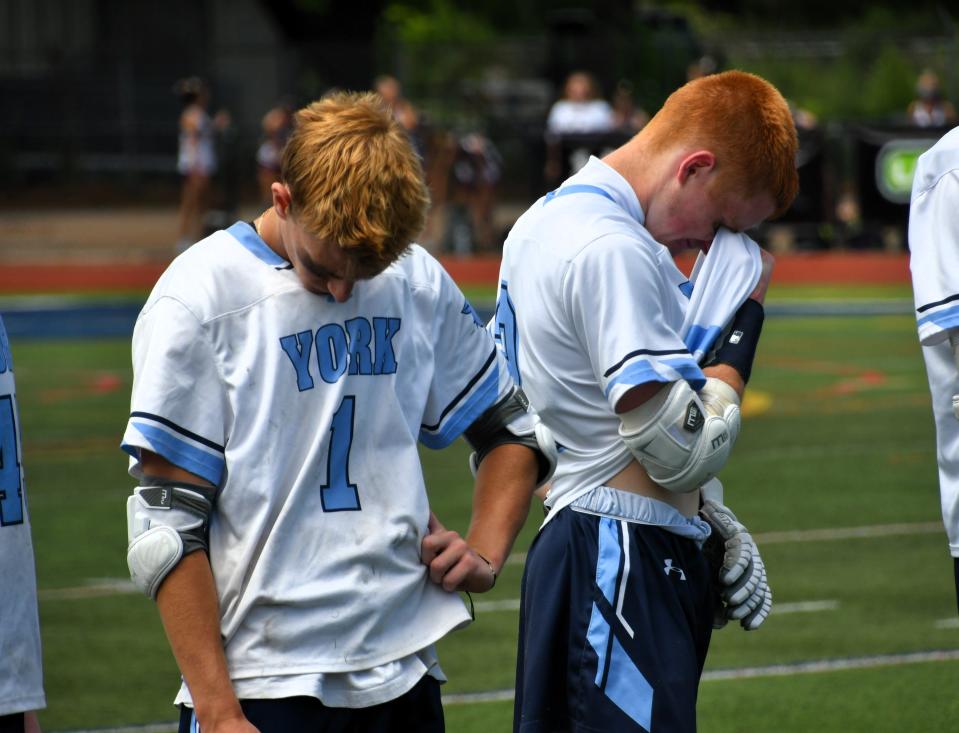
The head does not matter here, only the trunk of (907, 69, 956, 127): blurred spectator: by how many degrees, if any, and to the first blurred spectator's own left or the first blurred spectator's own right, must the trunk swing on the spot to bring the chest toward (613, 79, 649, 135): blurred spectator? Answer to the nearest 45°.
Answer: approximately 45° to the first blurred spectator's own right

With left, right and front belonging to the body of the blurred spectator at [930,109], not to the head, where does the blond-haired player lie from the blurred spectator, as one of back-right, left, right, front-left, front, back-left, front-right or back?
front

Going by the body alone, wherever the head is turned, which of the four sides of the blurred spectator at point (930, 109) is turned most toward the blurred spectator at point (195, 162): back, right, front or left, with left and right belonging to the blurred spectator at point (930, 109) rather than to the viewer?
right

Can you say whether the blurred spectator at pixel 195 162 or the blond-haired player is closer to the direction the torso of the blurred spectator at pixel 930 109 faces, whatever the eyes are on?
the blond-haired player

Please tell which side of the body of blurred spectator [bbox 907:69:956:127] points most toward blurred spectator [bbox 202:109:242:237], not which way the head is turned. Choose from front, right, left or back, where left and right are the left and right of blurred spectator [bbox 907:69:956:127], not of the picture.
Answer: right

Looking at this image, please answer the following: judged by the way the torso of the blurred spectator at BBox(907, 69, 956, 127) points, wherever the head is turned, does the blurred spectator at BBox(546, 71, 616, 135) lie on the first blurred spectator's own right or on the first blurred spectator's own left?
on the first blurred spectator's own right

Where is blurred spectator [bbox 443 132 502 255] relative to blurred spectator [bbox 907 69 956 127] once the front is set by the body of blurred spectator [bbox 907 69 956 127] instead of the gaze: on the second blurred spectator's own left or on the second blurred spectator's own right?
on the second blurred spectator's own right

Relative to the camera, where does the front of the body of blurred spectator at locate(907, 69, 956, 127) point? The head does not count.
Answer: toward the camera
